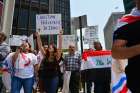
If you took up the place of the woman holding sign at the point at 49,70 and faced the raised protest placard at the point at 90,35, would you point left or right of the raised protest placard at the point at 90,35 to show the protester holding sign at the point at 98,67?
right

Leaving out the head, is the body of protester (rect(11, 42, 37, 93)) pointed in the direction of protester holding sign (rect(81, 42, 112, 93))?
no

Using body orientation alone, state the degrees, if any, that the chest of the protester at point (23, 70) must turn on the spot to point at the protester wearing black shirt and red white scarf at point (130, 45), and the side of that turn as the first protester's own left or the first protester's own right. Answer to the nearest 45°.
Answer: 0° — they already face them

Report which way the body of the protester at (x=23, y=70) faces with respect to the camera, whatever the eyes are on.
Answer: toward the camera

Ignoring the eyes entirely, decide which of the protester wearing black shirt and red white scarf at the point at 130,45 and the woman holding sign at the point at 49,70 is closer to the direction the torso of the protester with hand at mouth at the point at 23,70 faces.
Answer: the protester wearing black shirt and red white scarf

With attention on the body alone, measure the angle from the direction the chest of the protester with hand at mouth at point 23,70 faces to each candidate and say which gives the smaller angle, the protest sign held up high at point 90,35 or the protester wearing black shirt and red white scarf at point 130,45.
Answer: the protester wearing black shirt and red white scarf
